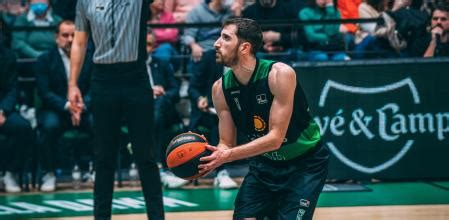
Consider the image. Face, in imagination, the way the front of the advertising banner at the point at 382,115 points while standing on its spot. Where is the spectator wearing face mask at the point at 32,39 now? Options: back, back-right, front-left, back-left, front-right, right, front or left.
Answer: right

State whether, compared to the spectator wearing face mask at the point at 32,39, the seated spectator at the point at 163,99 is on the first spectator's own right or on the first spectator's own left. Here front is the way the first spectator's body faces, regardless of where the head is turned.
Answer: on the first spectator's own left

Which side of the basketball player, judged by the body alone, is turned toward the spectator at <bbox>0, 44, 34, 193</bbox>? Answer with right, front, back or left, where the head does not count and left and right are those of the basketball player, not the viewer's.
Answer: right

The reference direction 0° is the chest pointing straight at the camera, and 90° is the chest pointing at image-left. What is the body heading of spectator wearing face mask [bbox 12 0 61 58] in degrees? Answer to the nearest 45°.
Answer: approximately 0°

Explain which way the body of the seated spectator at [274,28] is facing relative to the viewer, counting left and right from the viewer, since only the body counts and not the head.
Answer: facing the viewer

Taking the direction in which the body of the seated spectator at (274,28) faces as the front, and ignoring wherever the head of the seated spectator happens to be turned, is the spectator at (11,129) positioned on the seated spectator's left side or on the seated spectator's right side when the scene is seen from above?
on the seated spectator's right side

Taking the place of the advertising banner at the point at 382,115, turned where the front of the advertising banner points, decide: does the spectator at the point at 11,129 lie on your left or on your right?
on your right

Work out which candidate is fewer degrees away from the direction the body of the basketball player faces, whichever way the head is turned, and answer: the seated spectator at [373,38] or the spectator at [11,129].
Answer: the spectator

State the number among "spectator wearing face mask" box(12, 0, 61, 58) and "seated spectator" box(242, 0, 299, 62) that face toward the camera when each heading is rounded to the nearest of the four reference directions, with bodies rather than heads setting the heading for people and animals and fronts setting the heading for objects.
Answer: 2

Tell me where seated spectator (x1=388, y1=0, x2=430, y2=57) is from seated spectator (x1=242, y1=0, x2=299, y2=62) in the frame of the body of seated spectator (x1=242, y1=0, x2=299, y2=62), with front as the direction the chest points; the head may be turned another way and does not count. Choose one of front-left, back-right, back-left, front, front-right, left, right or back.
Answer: left

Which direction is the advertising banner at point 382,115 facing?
toward the camera

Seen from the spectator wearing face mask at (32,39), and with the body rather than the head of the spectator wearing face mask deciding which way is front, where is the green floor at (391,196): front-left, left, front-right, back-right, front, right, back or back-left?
front-left

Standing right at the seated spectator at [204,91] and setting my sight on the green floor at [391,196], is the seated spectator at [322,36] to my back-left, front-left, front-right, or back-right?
front-left
